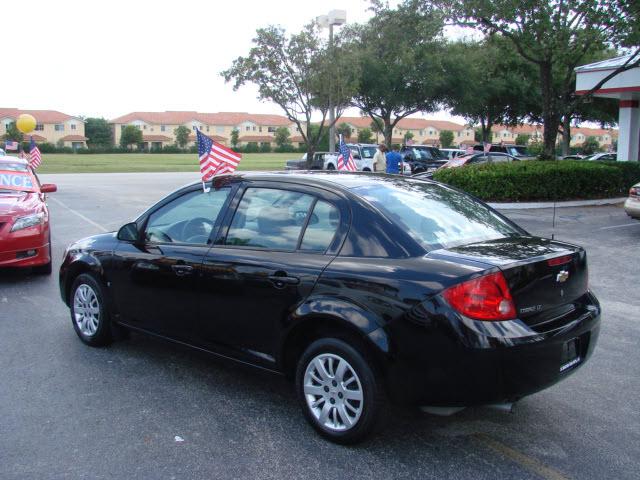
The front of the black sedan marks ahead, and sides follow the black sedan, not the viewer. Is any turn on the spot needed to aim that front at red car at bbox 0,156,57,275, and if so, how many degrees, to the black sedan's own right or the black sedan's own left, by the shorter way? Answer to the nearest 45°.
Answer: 0° — it already faces it

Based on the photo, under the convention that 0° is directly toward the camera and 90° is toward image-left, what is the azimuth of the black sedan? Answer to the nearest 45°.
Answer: approximately 135°

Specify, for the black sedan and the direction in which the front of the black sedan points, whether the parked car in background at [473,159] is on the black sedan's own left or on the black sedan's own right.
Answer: on the black sedan's own right

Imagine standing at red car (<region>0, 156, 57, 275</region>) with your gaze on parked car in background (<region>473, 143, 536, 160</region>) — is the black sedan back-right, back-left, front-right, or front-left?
back-right

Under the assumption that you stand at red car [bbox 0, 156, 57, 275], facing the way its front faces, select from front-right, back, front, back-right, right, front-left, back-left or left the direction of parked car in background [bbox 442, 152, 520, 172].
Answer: back-left

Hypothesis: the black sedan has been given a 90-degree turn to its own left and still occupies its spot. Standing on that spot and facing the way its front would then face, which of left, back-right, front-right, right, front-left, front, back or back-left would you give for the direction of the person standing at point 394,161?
back-right

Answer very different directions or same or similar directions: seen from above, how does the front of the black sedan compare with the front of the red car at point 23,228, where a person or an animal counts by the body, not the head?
very different directions

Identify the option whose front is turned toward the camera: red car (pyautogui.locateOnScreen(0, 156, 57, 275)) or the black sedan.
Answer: the red car

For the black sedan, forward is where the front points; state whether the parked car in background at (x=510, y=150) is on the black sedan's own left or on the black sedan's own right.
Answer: on the black sedan's own right

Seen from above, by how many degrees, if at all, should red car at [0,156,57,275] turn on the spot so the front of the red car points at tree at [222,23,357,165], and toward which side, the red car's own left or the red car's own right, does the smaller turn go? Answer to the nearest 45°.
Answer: approximately 135° to the red car's own left

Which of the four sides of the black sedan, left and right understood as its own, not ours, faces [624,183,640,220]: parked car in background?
right

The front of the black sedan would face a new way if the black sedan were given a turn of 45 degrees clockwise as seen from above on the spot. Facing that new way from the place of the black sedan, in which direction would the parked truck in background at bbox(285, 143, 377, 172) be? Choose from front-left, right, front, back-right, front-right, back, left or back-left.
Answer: front

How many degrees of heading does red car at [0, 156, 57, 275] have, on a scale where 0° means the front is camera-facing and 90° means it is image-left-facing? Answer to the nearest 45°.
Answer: approximately 0°

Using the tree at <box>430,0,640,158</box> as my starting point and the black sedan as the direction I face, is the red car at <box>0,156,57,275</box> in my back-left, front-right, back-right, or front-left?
front-right

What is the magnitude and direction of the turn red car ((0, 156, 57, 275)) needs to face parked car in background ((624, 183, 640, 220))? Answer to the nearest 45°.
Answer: approximately 90° to its left
